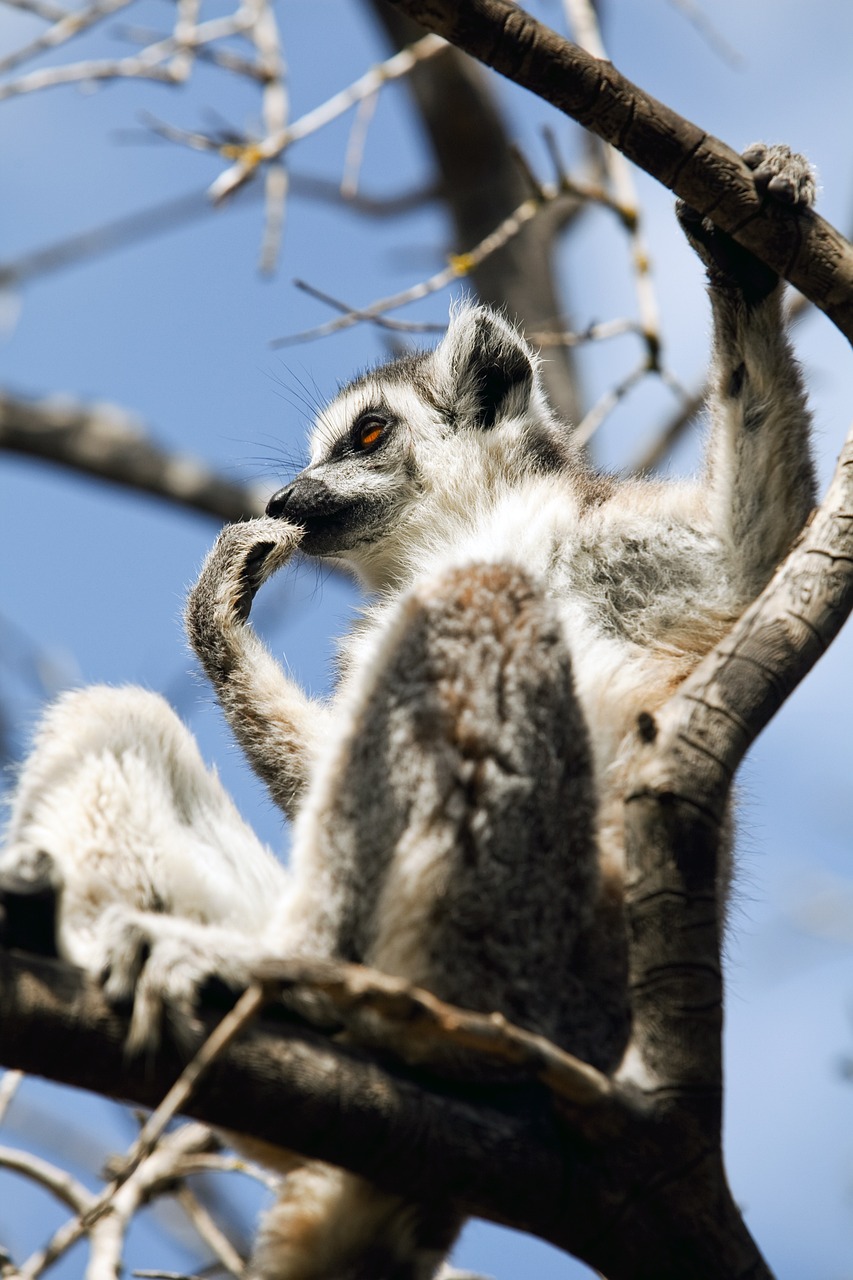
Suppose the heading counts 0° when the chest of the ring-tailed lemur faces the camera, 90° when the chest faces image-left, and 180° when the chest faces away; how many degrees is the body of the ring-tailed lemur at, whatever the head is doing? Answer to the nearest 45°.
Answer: approximately 45°
